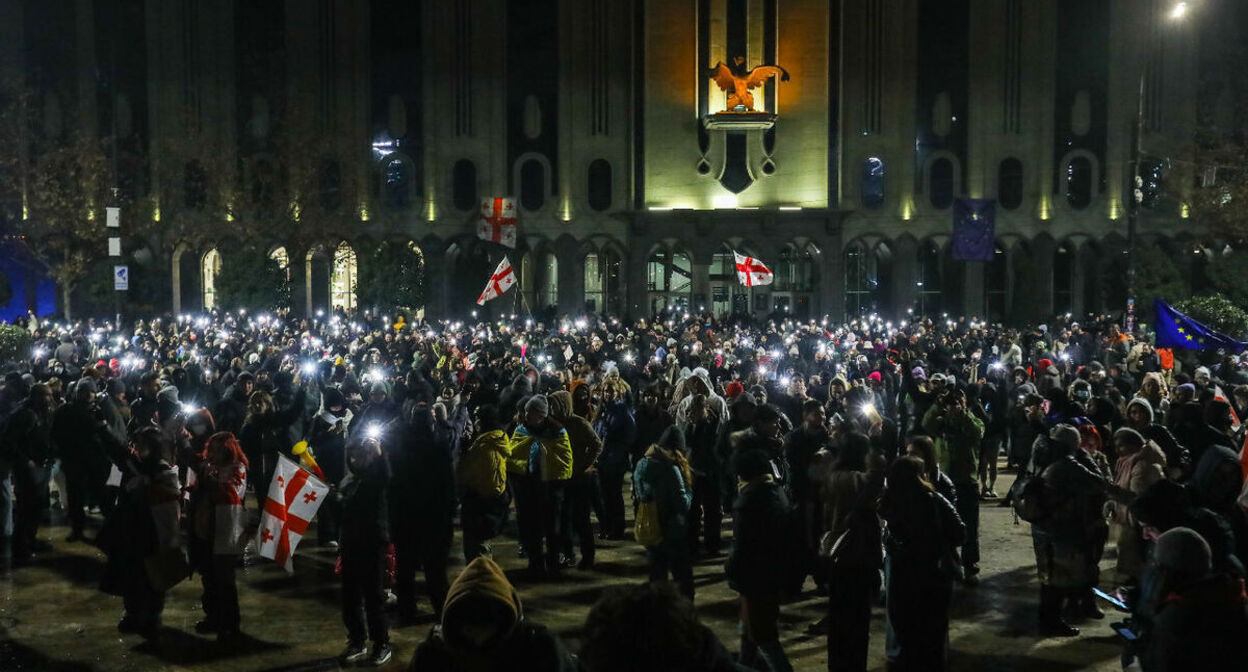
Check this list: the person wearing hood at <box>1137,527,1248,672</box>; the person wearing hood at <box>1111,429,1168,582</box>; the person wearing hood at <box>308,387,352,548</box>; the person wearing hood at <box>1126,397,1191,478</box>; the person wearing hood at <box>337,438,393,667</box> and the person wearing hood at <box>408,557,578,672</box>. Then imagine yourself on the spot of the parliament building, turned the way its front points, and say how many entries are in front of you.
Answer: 6

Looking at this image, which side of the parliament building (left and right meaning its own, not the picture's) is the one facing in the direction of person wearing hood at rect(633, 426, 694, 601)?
front

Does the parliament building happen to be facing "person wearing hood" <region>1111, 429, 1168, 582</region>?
yes

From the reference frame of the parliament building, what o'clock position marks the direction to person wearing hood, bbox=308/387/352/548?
The person wearing hood is roughly at 12 o'clock from the parliament building.

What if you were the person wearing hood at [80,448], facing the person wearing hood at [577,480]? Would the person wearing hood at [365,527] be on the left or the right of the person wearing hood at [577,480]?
right

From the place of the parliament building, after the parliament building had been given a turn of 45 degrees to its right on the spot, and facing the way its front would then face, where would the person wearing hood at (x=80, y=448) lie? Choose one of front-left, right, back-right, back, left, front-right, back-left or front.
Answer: front-left

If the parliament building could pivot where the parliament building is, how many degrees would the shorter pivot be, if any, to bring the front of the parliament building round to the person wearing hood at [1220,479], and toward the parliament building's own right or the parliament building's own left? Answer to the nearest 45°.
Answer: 0° — it already faces them

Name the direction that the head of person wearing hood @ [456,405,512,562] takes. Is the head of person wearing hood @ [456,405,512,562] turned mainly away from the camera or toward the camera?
away from the camera

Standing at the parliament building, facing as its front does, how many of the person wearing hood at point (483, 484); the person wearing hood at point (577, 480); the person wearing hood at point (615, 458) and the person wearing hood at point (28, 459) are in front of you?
4

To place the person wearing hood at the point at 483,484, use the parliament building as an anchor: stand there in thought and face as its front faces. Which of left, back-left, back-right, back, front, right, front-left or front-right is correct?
front

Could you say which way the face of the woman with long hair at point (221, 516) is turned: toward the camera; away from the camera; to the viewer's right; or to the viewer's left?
away from the camera

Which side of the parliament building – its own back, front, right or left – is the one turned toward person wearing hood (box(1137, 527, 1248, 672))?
front

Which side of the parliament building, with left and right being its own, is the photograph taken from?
front
